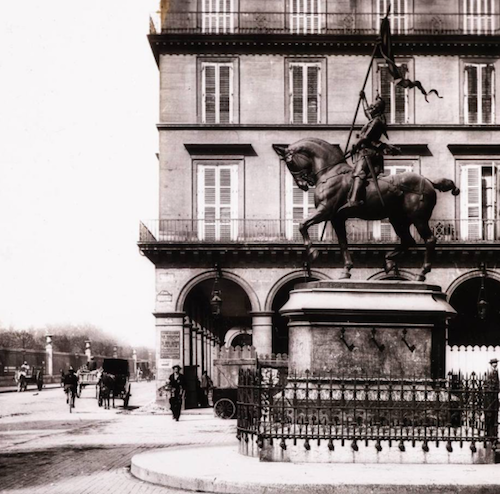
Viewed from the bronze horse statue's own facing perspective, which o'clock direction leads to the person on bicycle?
The person on bicycle is roughly at 2 o'clock from the bronze horse statue.

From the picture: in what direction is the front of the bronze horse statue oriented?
to the viewer's left

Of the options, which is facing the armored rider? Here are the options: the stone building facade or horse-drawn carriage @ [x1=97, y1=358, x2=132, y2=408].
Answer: the stone building facade

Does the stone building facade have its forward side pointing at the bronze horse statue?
yes

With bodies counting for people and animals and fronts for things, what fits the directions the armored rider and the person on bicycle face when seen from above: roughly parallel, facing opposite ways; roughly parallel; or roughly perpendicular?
roughly perpendicular

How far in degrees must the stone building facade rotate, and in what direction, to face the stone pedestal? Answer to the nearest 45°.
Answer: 0° — it already faces it

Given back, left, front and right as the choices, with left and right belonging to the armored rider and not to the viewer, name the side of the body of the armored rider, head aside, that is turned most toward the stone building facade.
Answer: right

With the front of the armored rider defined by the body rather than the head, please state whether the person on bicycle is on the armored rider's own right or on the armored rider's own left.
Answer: on the armored rider's own right

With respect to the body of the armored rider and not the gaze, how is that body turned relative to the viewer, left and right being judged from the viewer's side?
facing to the left of the viewer

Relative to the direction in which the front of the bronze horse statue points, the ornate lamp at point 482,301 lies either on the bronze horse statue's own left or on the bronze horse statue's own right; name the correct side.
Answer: on the bronze horse statue's own right
